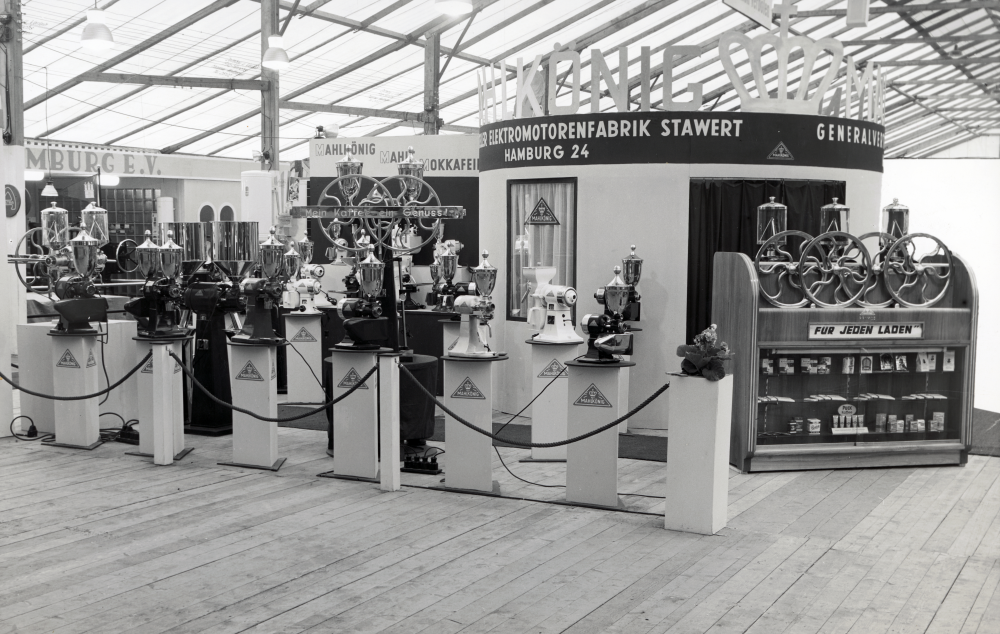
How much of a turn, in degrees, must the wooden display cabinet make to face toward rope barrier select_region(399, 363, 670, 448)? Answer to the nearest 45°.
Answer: approximately 45° to its right

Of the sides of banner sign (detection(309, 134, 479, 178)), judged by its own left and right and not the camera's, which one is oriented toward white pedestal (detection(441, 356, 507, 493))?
front

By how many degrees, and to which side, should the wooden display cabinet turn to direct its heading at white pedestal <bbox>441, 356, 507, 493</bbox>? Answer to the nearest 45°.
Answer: approximately 45° to its right

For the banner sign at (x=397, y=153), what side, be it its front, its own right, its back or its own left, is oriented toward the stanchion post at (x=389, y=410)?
front

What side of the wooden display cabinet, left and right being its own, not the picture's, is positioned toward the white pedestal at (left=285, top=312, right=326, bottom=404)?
right

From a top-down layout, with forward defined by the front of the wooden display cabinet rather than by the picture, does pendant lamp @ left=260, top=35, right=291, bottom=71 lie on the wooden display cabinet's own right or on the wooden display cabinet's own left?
on the wooden display cabinet's own right

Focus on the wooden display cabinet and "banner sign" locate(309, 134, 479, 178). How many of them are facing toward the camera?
2

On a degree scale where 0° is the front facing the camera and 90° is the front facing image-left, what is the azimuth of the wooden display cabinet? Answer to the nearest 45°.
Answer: approximately 0°

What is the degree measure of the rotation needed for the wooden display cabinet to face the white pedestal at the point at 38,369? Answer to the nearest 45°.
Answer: approximately 90° to its right

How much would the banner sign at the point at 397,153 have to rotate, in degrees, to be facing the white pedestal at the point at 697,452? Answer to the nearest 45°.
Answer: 0° — it already faces it

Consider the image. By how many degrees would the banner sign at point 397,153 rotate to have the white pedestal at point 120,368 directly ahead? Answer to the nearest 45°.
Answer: approximately 45° to its right

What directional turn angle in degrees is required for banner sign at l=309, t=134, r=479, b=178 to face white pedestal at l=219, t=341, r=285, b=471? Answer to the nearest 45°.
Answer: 0° — it already faces it
